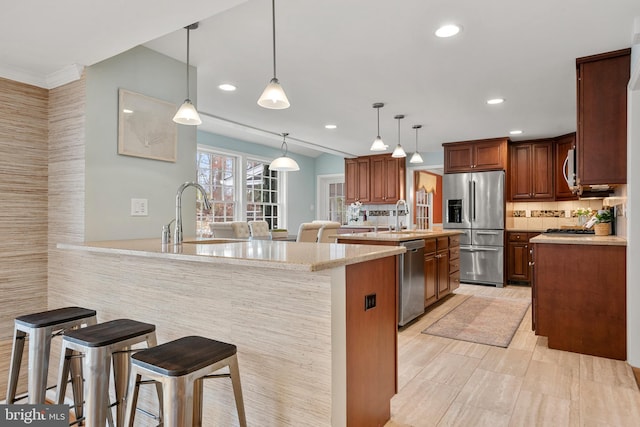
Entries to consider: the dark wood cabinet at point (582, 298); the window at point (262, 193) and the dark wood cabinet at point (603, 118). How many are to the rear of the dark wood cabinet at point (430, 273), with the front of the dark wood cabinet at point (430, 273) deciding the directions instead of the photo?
1

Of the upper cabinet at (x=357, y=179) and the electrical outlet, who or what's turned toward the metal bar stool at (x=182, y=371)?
the upper cabinet

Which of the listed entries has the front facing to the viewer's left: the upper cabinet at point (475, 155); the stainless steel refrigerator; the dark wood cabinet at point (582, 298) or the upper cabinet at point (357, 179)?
the dark wood cabinet

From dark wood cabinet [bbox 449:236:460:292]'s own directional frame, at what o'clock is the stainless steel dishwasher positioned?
The stainless steel dishwasher is roughly at 2 o'clock from the dark wood cabinet.

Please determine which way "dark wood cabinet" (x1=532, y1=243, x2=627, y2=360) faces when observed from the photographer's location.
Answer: facing to the left of the viewer

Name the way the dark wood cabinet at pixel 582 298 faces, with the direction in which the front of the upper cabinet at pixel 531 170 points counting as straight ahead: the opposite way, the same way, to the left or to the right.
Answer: to the right

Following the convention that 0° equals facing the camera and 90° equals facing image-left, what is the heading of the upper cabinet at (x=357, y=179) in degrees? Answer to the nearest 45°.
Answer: approximately 0°

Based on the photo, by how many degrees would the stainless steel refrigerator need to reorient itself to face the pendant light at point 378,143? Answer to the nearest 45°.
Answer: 0° — it already faces it

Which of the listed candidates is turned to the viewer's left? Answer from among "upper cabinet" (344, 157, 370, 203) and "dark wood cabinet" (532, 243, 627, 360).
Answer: the dark wood cabinet

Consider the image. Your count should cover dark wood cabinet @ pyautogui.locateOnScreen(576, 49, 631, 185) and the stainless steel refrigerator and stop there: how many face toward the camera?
1

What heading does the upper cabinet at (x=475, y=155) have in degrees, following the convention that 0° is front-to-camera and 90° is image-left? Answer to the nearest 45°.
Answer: approximately 0°

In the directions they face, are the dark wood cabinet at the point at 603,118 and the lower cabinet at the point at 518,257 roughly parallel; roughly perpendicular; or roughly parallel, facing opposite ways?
roughly perpendicular
